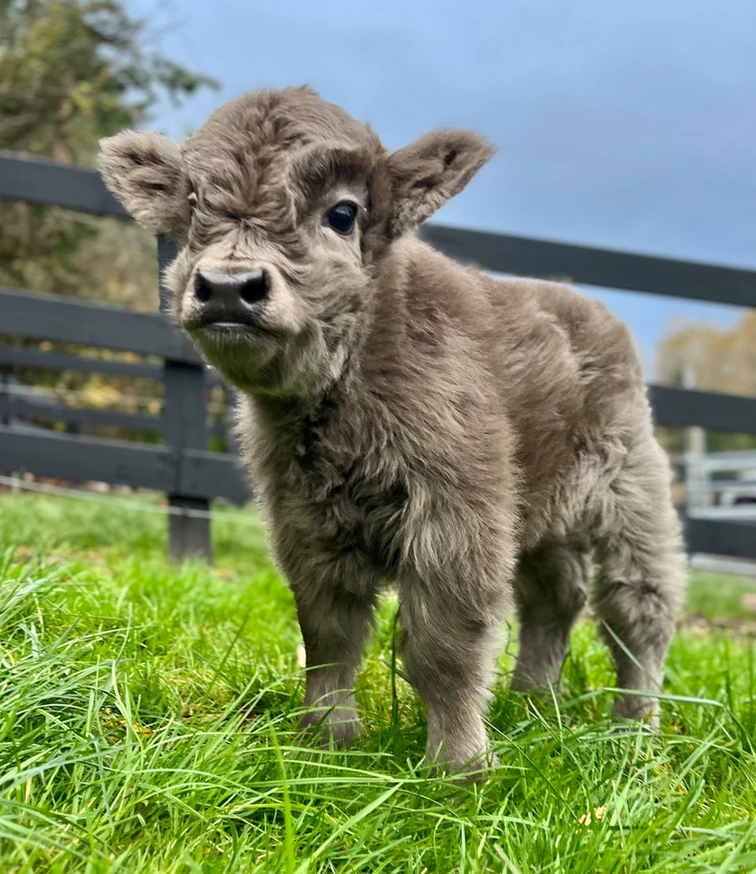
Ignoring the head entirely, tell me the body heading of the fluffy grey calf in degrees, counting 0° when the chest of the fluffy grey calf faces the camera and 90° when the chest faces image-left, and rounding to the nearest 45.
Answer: approximately 45°

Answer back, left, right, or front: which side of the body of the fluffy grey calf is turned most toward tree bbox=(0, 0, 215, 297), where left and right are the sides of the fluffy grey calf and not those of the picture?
right

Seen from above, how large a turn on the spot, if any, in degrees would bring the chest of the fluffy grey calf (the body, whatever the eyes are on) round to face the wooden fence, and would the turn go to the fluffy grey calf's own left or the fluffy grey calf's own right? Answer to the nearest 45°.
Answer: approximately 135° to the fluffy grey calf's own right

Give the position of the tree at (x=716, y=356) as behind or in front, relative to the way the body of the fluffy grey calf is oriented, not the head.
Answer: behind
